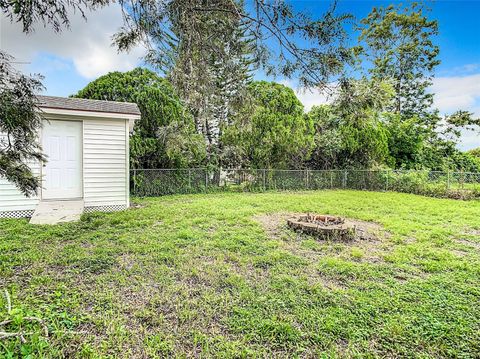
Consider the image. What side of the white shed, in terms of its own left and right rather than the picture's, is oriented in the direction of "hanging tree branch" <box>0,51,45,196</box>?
front

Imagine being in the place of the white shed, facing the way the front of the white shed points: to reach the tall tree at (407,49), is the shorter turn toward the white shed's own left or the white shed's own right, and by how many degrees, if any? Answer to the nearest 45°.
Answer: approximately 90° to the white shed's own left

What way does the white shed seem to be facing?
toward the camera

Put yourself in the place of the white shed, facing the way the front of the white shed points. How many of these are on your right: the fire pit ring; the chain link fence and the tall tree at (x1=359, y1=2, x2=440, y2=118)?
0

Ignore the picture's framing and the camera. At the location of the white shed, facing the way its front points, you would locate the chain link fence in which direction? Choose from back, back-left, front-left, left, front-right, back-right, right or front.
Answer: left
